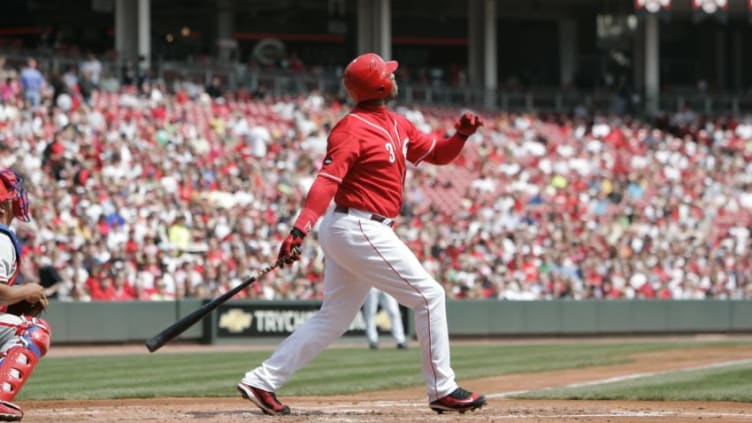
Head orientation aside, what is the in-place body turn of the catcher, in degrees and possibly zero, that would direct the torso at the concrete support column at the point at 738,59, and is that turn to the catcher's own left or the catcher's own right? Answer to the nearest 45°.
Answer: approximately 45° to the catcher's own left

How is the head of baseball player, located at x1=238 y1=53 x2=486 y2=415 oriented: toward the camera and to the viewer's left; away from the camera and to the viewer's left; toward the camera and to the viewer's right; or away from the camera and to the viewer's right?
away from the camera and to the viewer's right

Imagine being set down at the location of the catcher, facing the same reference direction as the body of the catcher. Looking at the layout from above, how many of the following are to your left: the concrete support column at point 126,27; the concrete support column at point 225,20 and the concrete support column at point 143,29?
3

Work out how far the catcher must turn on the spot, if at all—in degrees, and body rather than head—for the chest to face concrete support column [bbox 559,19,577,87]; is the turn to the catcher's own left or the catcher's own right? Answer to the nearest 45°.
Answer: approximately 45° to the catcher's own left

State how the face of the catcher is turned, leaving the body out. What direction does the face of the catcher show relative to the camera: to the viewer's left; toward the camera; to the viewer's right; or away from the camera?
to the viewer's right

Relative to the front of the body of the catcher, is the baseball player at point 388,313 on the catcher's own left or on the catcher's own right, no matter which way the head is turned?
on the catcher's own left

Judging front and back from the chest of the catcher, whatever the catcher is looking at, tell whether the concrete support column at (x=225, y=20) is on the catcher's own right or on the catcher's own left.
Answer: on the catcher's own left

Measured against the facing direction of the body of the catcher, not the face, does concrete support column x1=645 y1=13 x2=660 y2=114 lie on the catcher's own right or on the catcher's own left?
on the catcher's own left

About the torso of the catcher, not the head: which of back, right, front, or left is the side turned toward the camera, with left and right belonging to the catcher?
right
